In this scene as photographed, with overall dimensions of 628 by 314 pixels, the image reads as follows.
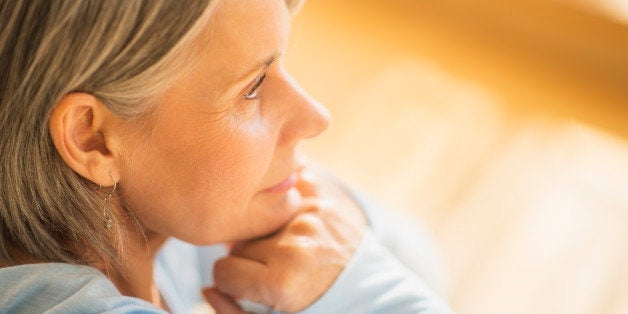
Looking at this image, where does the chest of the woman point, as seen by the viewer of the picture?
to the viewer's right

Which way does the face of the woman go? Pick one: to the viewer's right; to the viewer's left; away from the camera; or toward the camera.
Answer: to the viewer's right
